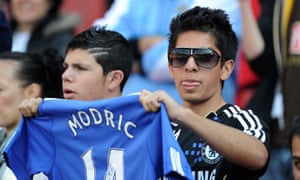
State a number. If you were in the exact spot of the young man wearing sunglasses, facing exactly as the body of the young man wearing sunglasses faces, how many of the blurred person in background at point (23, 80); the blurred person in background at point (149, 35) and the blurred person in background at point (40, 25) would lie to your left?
0

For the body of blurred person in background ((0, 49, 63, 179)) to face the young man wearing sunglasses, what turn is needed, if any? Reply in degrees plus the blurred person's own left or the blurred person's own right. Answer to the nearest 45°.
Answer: approximately 135° to the blurred person's own left

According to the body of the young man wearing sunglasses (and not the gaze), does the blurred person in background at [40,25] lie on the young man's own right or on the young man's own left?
on the young man's own right

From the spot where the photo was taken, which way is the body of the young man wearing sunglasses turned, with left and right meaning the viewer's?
facing the viewer and to the left of the viewer

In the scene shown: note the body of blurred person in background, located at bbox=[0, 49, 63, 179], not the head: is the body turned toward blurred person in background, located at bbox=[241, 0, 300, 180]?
no

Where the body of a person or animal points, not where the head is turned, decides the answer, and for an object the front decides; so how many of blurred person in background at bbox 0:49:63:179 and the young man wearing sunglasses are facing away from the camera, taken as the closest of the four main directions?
0

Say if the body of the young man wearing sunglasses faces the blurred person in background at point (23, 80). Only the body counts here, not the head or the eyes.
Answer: no

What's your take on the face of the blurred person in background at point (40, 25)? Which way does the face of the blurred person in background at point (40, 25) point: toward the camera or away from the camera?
toward the camera
